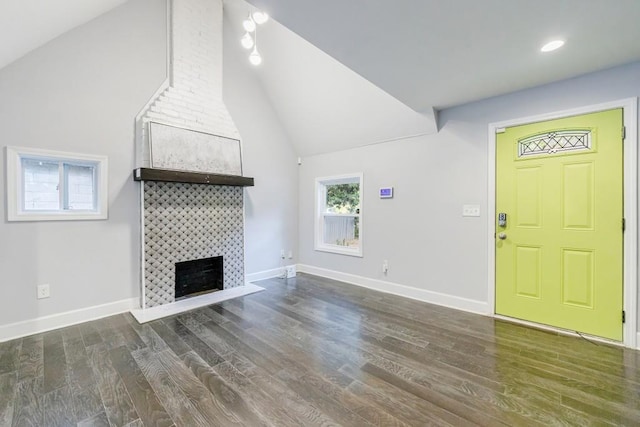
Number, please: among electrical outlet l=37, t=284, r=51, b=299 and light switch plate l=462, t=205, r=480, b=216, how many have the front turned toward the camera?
2

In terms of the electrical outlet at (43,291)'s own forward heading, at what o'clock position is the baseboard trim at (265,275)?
The baseboard trim is roughly at 9 o'clock from the electrical outlet.

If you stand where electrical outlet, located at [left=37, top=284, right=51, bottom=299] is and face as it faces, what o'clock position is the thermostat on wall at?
The thermostat on wall is roughly at 10 o'clock from the electrical outlet.

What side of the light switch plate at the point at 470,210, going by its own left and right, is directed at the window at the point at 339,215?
right
